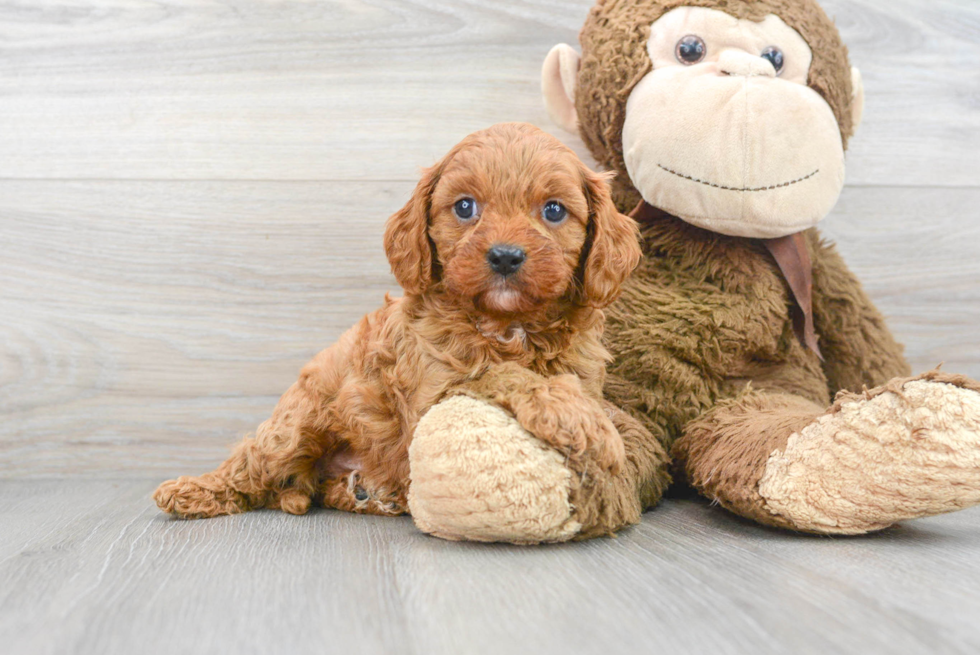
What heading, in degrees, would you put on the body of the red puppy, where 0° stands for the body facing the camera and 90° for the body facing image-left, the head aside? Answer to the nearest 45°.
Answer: approximately 315°
